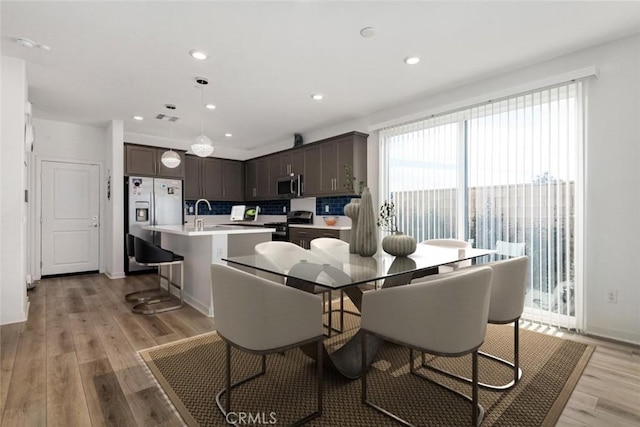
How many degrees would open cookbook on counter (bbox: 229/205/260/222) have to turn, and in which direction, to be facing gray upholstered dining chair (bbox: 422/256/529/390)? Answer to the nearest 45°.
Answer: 0° — it already faces it

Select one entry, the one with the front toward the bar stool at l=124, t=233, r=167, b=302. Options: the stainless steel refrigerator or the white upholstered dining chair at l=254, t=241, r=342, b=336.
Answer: the stainless steel refrigerator

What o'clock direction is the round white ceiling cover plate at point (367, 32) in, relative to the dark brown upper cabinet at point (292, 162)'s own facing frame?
The round white ceiling cover plate is roughly at 10 o'clock from the dark brown upper cabinet.

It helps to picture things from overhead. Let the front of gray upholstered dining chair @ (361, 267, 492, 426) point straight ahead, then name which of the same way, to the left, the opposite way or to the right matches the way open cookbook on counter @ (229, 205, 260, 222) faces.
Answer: the opposite way

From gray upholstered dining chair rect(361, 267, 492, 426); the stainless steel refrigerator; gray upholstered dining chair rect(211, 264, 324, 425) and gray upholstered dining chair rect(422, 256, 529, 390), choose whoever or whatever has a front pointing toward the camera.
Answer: the stainless steel refrigerator

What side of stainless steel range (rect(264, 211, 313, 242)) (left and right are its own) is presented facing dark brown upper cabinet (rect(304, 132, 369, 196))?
left

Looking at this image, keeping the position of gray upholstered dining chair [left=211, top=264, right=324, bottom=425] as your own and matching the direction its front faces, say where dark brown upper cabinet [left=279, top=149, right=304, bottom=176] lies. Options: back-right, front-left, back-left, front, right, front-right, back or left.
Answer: front-left

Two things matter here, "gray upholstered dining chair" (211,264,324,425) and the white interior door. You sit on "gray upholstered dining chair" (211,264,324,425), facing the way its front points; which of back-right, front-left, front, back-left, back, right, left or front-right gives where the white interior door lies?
left

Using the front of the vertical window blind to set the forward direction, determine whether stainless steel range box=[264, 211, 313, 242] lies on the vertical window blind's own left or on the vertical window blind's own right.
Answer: on the vertical window blind's own right

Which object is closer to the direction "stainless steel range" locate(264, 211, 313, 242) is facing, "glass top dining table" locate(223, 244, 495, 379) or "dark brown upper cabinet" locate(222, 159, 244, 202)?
the glass top dining table

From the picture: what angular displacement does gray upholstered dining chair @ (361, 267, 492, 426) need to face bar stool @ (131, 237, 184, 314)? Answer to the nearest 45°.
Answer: approximately 45° to its left

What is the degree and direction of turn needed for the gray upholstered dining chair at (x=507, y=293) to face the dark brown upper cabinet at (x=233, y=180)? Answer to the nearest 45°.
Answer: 0° — it already faces it

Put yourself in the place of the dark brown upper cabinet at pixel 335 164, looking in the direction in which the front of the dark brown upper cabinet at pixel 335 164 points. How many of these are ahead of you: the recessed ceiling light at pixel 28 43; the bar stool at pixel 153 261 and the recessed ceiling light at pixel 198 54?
3
